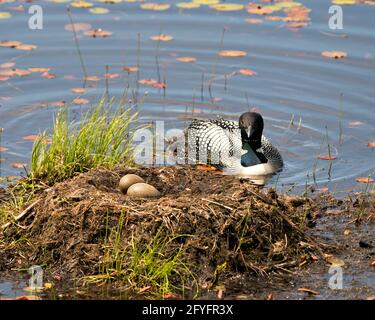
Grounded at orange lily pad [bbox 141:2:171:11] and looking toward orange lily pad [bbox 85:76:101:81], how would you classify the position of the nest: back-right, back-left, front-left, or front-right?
front-left

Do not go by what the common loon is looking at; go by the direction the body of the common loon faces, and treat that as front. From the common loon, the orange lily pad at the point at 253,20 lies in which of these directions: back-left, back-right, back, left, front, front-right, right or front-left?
back-left

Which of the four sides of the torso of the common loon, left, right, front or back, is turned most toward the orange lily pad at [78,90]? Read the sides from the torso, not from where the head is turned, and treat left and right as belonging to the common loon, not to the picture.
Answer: back

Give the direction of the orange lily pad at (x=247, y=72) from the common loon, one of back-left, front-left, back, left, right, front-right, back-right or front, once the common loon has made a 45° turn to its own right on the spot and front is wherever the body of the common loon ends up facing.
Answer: back

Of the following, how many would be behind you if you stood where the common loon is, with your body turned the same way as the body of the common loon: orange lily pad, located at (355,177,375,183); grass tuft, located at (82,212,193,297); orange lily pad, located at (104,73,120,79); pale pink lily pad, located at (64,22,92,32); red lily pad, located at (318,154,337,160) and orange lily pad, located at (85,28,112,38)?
3

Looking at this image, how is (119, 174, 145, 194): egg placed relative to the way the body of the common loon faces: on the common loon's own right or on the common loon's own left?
on the common loon's own right

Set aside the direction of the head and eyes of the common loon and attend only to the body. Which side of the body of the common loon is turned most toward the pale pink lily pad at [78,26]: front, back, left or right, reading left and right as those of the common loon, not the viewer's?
back

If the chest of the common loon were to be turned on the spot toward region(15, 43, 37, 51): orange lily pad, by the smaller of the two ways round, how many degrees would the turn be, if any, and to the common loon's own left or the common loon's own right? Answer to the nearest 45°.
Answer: approximately 180°

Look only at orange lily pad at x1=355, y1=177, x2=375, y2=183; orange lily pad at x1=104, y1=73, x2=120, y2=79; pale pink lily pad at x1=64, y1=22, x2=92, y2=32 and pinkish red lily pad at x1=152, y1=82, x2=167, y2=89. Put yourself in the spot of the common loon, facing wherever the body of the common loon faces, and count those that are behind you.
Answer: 3

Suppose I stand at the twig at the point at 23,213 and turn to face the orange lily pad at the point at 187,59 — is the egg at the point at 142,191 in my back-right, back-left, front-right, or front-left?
front-right

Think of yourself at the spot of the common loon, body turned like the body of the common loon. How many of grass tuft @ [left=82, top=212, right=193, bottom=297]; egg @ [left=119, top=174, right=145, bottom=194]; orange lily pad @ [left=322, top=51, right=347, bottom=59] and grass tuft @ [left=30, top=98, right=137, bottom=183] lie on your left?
1

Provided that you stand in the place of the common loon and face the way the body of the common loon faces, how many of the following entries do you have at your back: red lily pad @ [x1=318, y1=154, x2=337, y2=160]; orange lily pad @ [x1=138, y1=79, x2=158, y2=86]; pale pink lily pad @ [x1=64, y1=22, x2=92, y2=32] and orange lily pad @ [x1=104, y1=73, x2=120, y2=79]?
3

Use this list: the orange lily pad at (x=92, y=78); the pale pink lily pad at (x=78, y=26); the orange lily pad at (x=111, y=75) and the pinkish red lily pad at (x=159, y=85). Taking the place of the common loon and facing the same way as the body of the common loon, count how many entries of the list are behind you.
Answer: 4

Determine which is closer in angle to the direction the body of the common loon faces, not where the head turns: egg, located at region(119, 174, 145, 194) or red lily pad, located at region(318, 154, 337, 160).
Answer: the red lily pad
